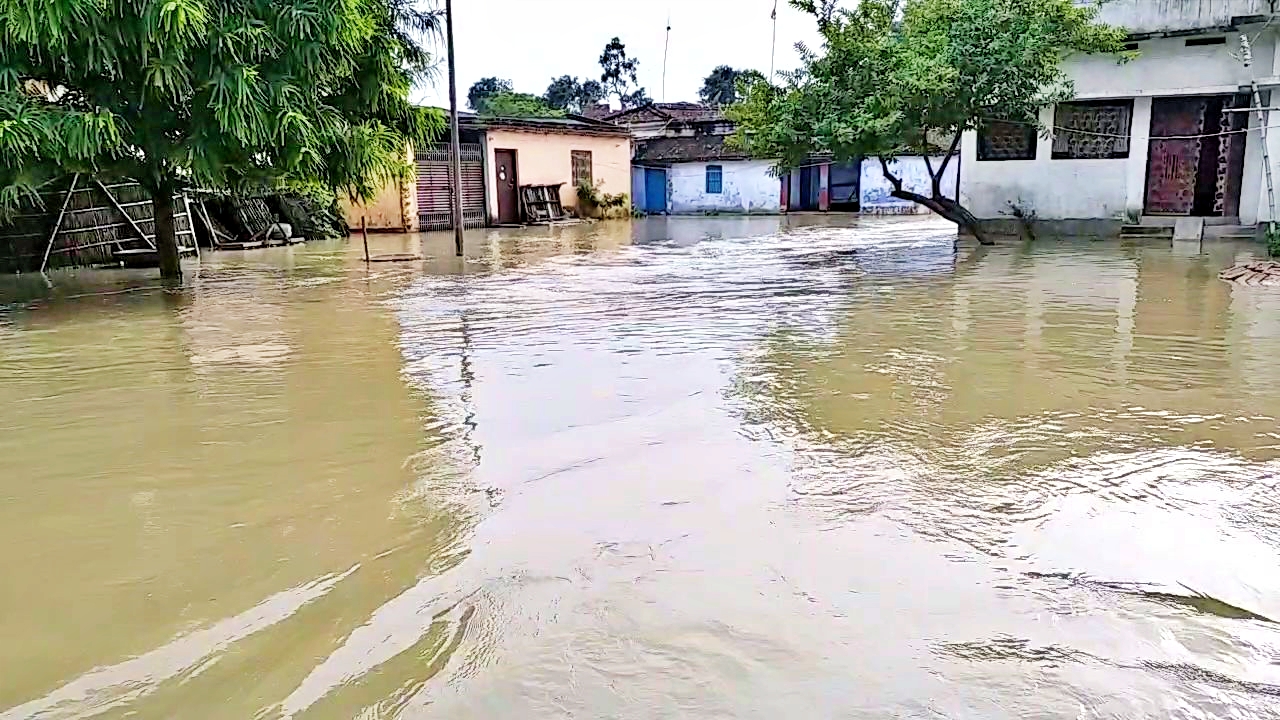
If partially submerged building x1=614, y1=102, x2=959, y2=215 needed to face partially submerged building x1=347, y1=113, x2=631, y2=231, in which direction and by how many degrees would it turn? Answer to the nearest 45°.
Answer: approximately 45° to its right

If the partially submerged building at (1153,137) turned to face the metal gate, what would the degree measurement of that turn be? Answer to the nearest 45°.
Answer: approximately 90° to its right

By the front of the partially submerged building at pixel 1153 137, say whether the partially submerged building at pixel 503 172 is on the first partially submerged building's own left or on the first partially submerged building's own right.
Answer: on the first partially submerged building's own right

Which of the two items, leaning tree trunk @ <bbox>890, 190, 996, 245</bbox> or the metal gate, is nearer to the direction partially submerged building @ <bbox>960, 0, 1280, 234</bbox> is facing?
the leaning tree trunk

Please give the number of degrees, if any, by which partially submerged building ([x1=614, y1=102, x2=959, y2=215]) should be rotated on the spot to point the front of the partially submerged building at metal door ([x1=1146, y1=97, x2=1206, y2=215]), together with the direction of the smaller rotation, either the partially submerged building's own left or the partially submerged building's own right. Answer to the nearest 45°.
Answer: approximately 45° to the partially submerged building's own left

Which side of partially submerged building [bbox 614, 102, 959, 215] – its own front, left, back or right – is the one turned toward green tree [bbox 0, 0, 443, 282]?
front

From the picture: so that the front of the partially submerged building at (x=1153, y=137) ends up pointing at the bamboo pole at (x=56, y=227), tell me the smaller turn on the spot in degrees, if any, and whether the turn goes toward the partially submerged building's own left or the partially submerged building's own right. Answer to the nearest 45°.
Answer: approximately 45° to the partially submerged building's own right

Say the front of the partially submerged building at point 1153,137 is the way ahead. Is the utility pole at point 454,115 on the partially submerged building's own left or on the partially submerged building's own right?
on the partially submerged building's own right

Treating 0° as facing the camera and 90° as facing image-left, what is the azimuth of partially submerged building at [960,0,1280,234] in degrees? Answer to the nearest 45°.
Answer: approximately 0°

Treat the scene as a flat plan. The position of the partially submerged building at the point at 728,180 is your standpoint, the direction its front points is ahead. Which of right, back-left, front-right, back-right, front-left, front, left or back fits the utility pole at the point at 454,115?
front

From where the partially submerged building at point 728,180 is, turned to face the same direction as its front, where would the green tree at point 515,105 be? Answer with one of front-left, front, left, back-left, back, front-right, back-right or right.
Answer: back-right
